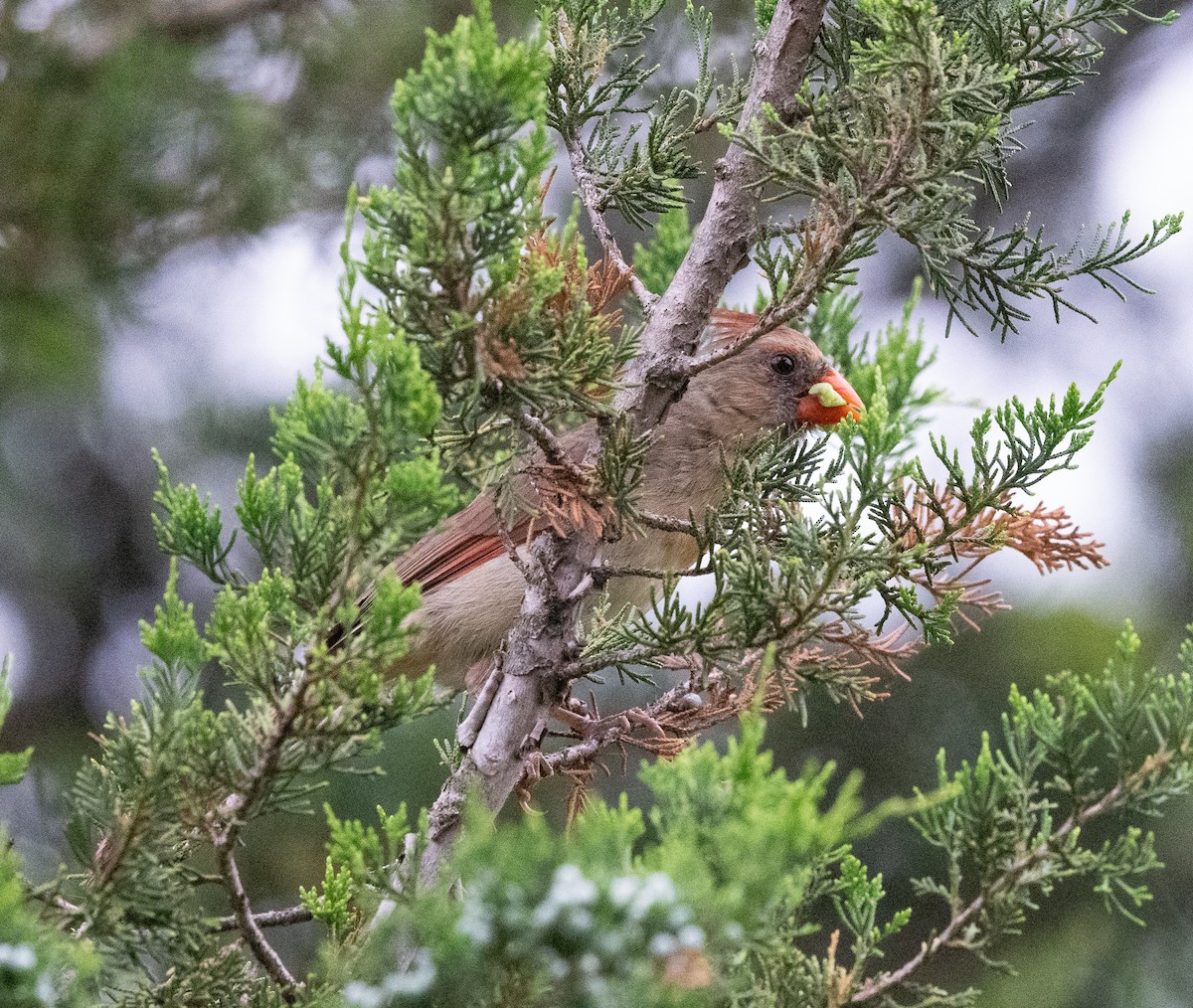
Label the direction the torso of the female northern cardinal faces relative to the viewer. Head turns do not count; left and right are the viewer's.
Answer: facing to the right of the viewer
